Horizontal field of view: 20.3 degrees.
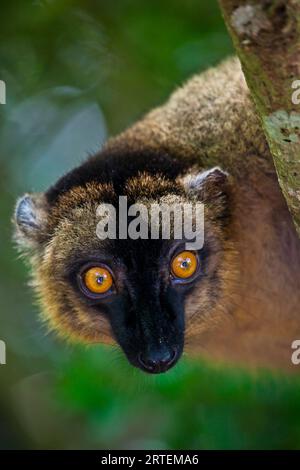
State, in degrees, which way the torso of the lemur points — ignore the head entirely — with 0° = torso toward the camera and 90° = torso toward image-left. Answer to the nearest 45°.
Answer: approximately 45°
